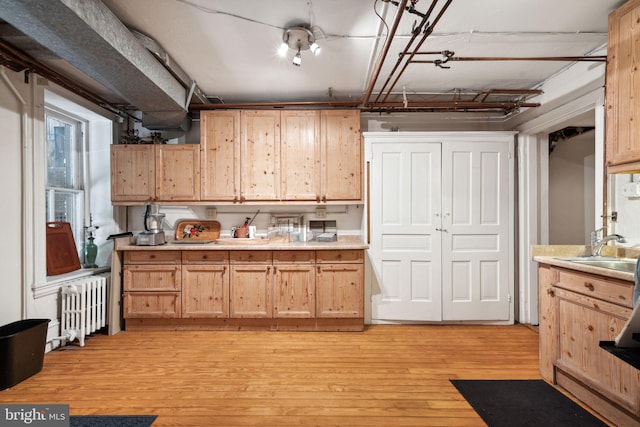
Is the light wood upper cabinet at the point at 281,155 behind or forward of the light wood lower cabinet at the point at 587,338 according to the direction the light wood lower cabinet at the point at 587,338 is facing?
forward

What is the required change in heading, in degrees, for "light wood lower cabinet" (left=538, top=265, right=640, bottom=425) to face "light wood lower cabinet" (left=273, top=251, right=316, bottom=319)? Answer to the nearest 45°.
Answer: approximately 45° to its right

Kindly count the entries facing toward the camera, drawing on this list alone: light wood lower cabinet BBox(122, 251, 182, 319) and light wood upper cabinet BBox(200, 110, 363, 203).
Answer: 2

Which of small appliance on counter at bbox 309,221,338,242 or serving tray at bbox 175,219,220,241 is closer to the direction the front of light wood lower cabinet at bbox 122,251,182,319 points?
the small appliance on counter

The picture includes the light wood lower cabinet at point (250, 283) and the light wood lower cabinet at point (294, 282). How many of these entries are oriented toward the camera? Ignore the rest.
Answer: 2

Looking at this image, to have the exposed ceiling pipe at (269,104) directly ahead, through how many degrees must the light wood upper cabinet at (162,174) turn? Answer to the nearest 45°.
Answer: approximately 45° to its left

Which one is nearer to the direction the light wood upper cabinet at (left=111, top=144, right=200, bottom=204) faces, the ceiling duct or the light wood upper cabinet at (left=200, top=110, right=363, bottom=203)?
the ceiling duct

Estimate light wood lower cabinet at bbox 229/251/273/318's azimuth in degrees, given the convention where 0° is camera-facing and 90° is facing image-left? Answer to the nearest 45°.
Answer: approximately 0°
